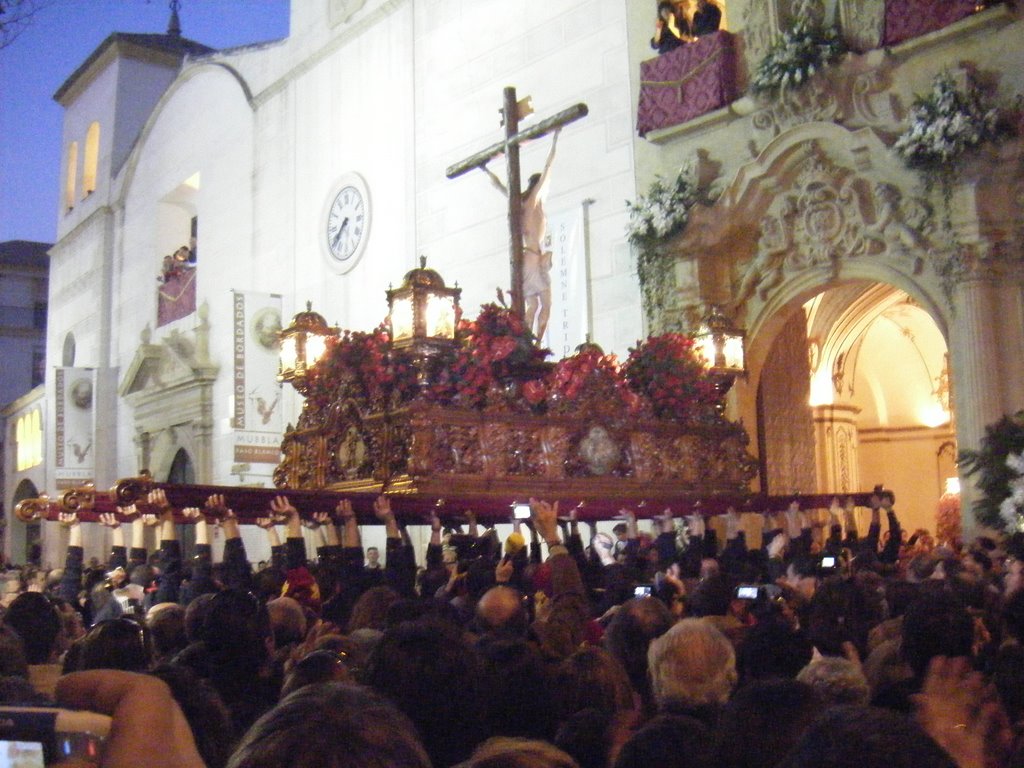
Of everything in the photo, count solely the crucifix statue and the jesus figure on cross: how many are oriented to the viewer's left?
0

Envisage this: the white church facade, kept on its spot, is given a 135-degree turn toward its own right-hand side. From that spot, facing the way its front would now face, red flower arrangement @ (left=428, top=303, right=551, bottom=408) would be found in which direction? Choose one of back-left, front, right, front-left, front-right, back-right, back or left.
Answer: back

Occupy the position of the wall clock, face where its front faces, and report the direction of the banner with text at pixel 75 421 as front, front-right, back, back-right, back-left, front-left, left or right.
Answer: right

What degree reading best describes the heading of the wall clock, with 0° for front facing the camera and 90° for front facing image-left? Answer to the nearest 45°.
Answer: approximately 45°

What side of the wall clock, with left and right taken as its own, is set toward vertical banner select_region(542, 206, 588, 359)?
left

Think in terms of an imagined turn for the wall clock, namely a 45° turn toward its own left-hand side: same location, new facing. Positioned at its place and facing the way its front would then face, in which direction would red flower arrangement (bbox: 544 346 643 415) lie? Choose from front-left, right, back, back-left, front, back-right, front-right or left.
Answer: front

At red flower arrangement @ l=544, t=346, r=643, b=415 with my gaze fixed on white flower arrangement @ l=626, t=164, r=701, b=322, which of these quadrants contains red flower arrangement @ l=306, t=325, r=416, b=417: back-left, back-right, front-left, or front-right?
back-left

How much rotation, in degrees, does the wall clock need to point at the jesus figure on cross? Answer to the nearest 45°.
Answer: approximately 45° to its left

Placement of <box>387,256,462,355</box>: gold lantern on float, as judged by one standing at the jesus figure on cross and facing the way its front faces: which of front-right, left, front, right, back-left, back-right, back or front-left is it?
back-right
